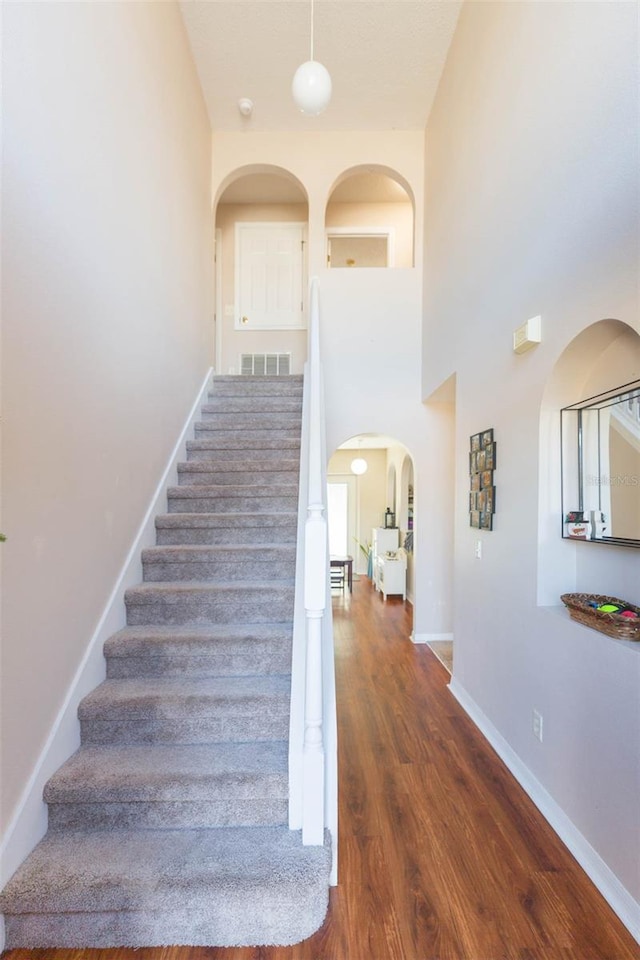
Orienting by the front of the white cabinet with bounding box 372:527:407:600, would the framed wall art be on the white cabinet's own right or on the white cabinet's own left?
on the white cabinet's own left

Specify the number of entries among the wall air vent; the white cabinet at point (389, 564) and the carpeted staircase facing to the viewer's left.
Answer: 1

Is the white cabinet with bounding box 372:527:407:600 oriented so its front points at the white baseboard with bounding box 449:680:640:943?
no

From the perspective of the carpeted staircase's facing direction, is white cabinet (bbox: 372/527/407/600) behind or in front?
behind

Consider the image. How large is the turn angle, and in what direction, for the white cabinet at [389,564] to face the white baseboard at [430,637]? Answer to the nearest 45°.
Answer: approximately 90° to its left

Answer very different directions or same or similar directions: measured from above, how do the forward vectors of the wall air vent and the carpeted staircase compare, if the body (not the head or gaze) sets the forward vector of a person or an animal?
same or similar directions

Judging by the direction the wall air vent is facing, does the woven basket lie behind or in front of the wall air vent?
in front

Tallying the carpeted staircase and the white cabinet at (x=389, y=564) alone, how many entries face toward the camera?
1

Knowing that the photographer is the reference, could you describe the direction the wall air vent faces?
facing the viewer

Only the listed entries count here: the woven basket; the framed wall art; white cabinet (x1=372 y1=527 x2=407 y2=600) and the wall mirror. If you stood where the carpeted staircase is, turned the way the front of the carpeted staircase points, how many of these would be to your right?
0

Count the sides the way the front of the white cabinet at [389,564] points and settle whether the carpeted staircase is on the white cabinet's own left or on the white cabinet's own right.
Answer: on the white cabinet's own left

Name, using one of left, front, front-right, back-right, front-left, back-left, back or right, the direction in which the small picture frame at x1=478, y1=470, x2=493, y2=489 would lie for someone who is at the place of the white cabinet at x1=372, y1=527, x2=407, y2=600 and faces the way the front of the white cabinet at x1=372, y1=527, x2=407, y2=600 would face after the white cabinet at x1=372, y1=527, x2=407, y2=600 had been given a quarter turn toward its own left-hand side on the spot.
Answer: front

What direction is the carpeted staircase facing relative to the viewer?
toward the camera
